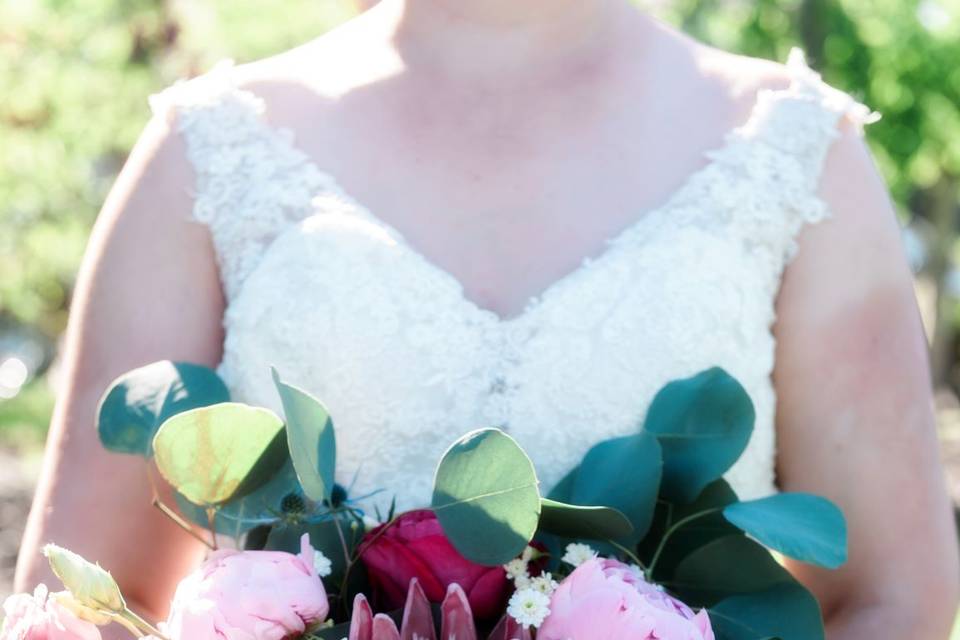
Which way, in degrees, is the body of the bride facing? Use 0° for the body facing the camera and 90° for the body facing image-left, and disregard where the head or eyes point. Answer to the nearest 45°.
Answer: approximately 0°
